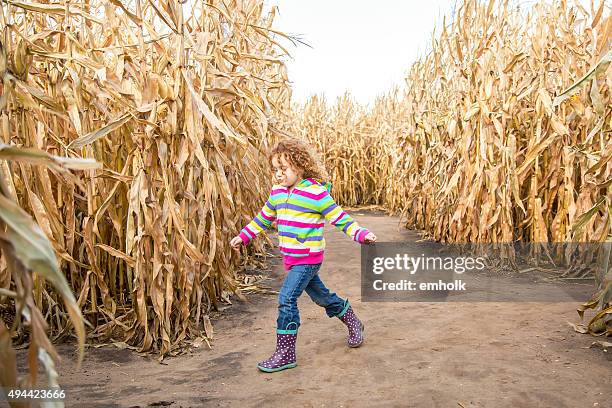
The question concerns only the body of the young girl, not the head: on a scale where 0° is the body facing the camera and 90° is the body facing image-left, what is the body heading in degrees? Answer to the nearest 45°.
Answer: approximately 45°
